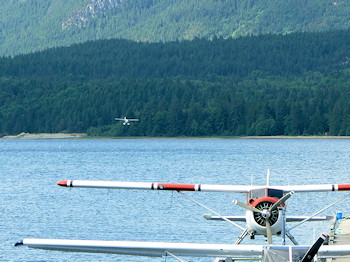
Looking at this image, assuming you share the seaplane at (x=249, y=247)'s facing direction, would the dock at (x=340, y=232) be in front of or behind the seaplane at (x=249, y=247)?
behind

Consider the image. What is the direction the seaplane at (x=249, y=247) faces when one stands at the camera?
facing the viewer
